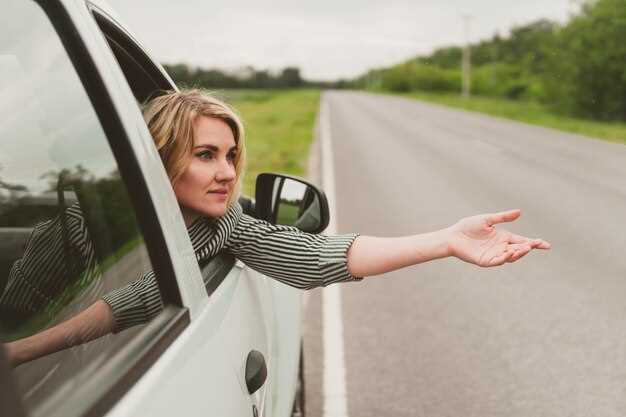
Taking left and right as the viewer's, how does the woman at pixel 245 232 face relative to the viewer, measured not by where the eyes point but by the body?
facing the viewer and to the right of the viewer

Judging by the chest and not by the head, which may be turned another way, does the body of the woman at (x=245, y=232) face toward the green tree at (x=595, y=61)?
no

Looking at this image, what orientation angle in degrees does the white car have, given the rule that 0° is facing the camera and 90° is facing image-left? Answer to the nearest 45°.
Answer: approximately 225°

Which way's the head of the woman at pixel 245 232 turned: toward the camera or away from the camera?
toward the camera
